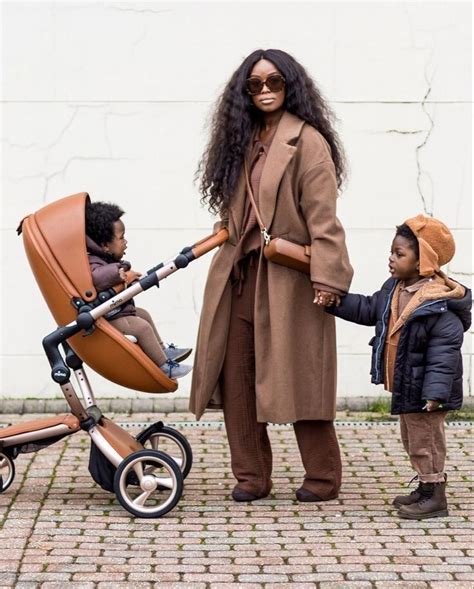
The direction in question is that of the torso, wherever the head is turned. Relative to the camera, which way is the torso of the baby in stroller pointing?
to the viewer's right

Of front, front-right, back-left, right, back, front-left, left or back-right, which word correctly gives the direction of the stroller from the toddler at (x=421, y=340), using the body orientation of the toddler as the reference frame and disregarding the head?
front-right

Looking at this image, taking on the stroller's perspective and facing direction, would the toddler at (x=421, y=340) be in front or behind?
behind

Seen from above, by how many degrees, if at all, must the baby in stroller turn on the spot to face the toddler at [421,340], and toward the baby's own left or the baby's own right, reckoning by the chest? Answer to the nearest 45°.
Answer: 0° — they already face them

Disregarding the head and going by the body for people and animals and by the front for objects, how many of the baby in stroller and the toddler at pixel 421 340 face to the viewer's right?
1

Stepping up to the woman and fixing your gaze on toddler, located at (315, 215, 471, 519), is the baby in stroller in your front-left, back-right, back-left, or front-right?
back-right

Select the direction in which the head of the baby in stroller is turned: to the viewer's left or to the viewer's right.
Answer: to the viewer's right

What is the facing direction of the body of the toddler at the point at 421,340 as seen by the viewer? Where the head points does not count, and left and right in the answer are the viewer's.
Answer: facing the viewer and to the left of the viewer

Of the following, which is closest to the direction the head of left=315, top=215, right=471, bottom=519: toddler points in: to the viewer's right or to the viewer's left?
to the viewer's left

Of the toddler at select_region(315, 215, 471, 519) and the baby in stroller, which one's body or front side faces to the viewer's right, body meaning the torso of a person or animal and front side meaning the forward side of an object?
the baby in stroller

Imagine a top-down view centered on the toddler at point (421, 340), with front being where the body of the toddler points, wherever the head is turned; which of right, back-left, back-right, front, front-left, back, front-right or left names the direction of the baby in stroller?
front-right

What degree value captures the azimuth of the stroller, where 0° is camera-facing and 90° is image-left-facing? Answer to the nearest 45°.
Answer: approximately 90°

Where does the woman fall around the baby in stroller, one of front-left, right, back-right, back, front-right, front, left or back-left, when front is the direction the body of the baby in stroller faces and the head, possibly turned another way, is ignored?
front

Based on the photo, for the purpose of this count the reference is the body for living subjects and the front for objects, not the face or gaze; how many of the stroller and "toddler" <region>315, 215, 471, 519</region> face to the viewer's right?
0
